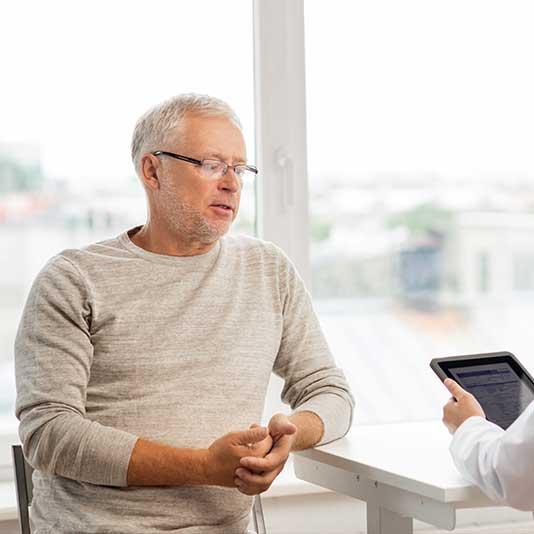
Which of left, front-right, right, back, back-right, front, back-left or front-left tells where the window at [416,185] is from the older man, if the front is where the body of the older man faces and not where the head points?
left

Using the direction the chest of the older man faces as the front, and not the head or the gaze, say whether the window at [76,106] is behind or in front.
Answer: behind

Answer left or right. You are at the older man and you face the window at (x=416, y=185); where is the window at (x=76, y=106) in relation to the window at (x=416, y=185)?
left
